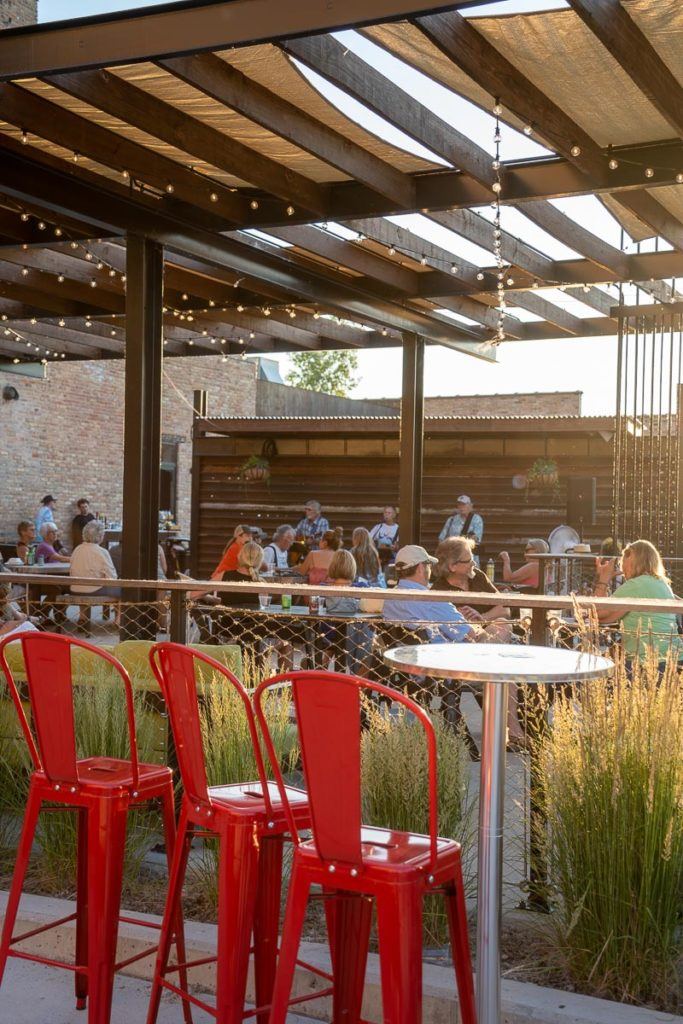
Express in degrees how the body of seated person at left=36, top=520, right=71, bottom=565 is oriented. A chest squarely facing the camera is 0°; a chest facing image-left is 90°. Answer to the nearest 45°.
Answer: approximately 270°

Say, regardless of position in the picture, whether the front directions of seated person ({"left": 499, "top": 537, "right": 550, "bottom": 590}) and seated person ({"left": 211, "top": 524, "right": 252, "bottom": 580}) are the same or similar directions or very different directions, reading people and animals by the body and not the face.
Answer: very different directions

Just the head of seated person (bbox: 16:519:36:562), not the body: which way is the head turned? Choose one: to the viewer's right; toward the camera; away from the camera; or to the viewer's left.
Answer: to the viewer's right

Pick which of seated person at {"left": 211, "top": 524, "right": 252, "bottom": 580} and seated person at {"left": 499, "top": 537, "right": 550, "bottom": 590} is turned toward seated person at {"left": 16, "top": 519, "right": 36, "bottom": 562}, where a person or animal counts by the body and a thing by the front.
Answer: seated person at {"left": 499, "top": 537, "right": 550, "bottom": 590}

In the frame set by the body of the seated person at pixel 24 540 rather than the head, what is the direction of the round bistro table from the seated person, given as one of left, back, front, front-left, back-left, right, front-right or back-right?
right

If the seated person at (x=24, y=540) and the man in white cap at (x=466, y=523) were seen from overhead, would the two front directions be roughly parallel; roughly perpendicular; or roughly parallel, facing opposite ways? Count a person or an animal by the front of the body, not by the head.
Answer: roughly perpendicular

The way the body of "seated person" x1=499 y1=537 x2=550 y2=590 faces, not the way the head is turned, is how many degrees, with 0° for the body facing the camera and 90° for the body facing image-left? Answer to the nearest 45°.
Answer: approximately 90°

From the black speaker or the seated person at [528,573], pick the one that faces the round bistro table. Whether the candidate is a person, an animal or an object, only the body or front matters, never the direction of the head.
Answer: the black speaker

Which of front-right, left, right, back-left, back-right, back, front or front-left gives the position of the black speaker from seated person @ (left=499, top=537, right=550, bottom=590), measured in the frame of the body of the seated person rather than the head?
right

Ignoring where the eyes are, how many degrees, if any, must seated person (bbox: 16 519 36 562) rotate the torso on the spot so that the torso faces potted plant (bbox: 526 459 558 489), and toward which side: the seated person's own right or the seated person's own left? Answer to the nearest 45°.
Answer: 0° — they already face it

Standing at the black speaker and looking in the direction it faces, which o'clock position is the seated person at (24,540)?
The seated person is roughly at 2 o'clock from the black speaker.

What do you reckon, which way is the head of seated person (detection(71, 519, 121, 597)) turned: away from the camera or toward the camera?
away from the camera

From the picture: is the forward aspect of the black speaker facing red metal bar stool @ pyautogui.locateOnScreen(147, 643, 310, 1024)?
yes

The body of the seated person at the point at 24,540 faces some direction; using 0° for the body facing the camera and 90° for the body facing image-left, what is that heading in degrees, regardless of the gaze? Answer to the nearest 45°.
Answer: approximately 270°

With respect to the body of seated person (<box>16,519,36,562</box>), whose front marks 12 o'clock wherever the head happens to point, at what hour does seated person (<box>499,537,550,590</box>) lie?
seated person (<box>499,537,550,590</box>) is roughly at 1 o'clock from seated person (<box>16,519,36,562</box>).
